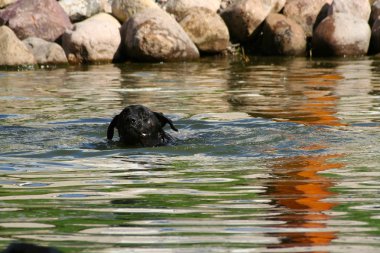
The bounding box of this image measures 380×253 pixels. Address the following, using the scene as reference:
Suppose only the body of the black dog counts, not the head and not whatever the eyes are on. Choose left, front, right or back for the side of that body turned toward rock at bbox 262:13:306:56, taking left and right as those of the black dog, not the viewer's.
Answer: back

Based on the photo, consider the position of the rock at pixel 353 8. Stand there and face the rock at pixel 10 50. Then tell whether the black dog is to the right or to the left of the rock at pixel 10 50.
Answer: left

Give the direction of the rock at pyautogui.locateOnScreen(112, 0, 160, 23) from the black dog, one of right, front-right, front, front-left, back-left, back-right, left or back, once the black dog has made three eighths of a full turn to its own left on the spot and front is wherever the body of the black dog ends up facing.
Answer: front-left

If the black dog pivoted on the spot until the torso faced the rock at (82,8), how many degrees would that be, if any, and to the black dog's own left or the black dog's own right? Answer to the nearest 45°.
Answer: approximately 180°

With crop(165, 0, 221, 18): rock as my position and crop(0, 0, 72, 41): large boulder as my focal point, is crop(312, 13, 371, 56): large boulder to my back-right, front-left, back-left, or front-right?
back-left

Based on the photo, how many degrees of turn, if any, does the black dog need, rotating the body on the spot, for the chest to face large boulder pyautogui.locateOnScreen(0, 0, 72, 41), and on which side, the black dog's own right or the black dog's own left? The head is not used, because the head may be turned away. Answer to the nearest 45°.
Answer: approximately 180°

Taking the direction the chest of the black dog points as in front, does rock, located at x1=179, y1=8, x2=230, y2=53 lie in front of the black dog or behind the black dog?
behind

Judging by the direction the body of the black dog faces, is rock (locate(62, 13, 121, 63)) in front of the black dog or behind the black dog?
behind

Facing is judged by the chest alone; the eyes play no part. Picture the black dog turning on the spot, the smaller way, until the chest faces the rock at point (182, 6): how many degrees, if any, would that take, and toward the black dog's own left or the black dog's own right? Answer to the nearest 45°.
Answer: approximately 180°

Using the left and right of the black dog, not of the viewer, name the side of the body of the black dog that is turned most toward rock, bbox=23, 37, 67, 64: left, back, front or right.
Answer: back

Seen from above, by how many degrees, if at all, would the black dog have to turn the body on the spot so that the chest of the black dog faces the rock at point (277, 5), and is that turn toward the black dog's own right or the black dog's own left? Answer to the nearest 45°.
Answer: approximately 180°

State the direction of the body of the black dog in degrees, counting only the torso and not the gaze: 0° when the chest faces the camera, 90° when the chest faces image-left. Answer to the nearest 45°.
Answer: approximately 0°

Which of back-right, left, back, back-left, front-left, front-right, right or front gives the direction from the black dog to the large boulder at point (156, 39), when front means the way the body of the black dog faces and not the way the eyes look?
back

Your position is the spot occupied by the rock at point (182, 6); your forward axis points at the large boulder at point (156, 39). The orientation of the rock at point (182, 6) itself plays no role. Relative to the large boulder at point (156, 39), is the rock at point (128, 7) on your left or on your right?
right
